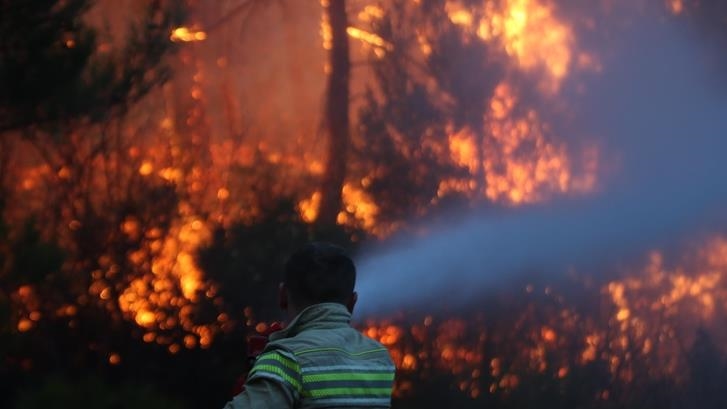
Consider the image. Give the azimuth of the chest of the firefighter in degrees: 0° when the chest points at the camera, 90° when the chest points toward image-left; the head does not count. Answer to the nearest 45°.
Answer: approximately 135°

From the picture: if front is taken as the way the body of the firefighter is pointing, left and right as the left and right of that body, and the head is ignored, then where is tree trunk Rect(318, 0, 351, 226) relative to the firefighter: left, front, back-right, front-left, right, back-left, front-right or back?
front-right

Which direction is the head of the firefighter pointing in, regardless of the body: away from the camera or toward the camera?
away from the camera
